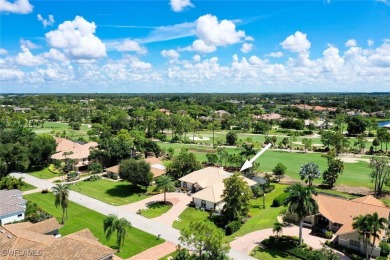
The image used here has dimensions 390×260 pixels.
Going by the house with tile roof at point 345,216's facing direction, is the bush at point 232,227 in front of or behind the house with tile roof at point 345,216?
in front

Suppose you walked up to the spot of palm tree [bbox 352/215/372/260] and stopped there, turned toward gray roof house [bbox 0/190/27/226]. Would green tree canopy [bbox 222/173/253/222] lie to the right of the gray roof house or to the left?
right

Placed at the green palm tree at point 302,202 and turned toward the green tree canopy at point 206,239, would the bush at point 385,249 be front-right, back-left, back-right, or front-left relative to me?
back-left

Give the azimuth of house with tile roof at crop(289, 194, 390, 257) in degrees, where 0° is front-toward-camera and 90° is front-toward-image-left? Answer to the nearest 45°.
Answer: approximately 45°

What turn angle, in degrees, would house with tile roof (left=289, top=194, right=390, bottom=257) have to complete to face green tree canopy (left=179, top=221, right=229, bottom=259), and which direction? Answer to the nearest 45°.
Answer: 0° — it already faces it

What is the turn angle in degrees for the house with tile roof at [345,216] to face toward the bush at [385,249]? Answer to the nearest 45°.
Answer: approximately 90° to its left

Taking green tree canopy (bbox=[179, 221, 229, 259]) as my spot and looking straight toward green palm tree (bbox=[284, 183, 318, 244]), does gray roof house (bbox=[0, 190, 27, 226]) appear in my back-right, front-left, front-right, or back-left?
back-left

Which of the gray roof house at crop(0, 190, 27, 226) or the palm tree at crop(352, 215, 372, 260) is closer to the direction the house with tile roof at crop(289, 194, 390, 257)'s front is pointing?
the gray roof house

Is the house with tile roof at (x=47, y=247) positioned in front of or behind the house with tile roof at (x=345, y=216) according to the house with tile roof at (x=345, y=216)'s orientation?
in front

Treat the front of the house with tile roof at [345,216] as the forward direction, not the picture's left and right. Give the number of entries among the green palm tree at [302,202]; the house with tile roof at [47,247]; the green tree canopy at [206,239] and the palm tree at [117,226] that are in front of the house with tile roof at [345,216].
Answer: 4

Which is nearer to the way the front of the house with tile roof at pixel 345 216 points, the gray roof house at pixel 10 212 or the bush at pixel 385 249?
the gray roof house

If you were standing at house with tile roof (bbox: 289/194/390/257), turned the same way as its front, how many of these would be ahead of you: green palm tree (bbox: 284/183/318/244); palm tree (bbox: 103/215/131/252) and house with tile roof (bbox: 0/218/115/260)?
3

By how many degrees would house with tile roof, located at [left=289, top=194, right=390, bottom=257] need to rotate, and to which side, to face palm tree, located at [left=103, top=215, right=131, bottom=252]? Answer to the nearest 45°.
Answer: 0° — it already faces it

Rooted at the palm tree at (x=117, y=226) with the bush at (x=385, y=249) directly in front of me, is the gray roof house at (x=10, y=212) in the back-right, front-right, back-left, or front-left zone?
back-left
